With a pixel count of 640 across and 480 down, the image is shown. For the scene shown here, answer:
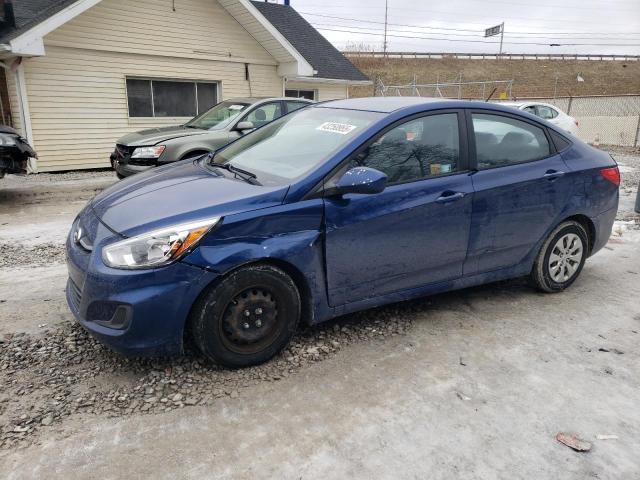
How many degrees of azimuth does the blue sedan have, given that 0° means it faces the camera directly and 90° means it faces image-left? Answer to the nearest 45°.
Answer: approximately 45°

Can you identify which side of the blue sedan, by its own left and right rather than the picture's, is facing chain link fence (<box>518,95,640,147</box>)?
back

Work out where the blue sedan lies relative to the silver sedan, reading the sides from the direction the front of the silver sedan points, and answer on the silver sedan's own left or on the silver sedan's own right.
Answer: on the silver sedan's own left

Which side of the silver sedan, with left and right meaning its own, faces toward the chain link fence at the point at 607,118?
back

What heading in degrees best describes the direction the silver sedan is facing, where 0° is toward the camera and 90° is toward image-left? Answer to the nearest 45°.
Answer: approximately 45°
